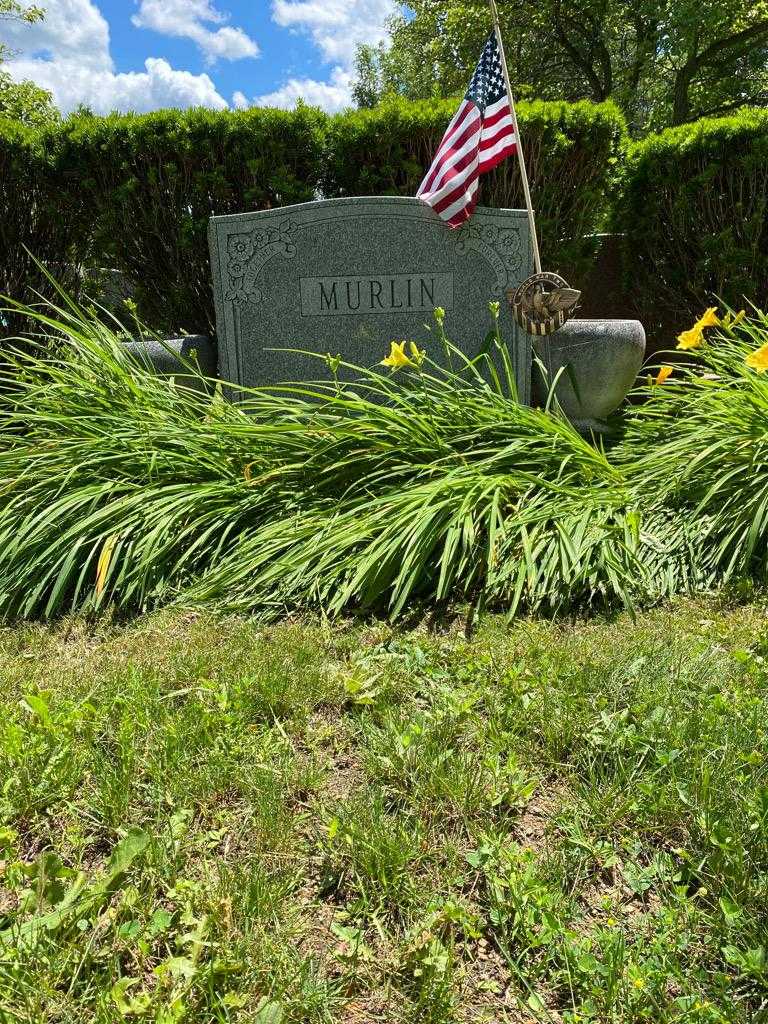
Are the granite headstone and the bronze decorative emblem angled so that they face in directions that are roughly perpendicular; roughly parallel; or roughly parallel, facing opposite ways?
roughly parallel

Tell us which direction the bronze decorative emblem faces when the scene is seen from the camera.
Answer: facing the viewer

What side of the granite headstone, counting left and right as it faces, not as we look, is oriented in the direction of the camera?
front

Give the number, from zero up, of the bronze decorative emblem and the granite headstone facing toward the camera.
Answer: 2

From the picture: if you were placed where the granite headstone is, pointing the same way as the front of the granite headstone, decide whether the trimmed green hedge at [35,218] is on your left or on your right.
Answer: on your right

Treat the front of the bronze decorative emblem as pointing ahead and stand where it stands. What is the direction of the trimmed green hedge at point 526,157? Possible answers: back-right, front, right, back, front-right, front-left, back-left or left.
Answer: back

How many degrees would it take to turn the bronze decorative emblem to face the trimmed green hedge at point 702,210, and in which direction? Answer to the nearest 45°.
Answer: approximately 135° to its left

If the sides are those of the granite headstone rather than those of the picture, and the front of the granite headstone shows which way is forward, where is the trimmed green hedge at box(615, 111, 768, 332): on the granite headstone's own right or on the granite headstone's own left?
on the granite headstone's own left

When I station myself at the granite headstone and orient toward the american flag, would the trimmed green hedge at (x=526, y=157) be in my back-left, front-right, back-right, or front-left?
front-left

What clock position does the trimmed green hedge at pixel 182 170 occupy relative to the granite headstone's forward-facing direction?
The trimmed green hedge is roughly at 4 o'clock from the granite headstone.

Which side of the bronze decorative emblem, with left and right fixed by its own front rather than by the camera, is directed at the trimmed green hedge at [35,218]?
right

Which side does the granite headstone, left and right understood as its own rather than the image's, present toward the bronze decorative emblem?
left

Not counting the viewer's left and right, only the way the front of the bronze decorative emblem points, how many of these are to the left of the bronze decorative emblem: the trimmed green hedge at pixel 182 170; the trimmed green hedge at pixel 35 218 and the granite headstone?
0
